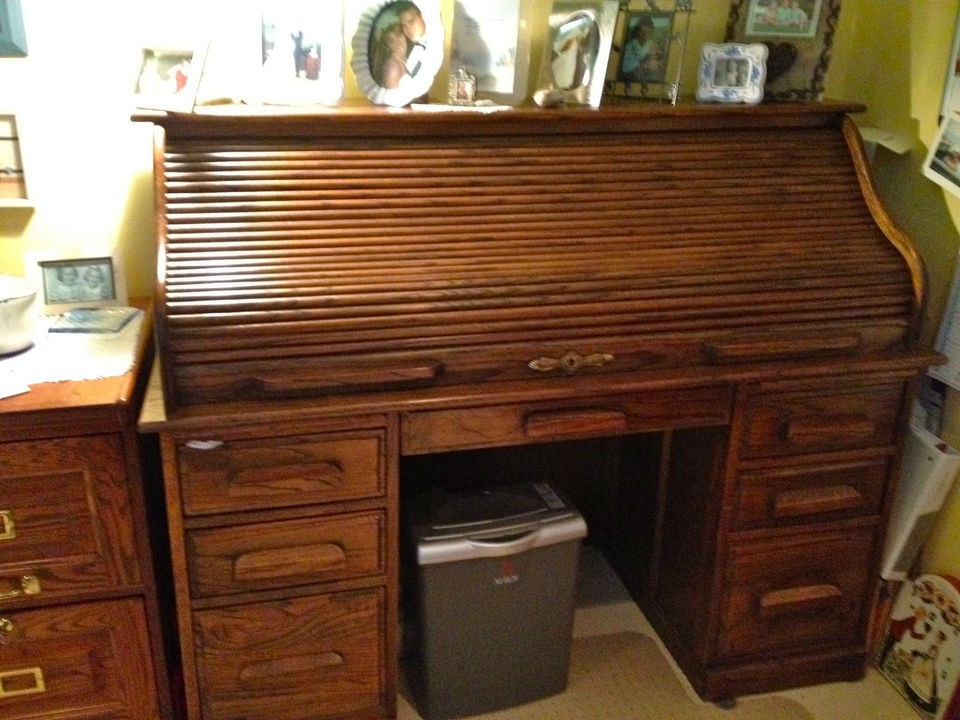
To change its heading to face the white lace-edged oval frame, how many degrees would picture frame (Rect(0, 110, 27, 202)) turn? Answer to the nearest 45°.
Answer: approximately 45° to its left

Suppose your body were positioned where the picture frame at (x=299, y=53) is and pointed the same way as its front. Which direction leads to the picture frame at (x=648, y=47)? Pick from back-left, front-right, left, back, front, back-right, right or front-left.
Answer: left

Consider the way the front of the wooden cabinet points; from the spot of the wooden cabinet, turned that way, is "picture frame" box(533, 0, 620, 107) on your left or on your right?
on your left

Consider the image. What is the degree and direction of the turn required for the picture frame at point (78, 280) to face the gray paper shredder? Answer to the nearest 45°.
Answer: approximately 45° to its left

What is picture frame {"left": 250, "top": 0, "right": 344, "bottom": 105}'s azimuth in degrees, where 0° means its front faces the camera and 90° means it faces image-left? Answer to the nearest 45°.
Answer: approximately 0°

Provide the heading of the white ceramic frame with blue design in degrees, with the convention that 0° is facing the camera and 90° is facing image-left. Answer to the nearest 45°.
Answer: approximately 0°
